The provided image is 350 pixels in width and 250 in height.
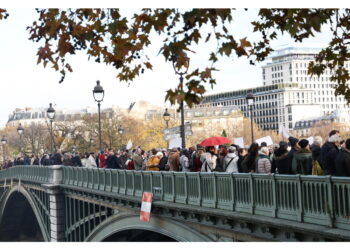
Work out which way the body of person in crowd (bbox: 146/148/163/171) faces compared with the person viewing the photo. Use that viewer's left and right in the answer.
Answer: facing away from the viewer and to the left of the viewer

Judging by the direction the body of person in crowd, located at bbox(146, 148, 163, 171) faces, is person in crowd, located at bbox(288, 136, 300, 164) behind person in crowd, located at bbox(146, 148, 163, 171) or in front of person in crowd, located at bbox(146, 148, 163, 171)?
behind

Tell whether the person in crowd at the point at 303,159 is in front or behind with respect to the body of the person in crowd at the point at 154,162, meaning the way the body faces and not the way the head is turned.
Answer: behind

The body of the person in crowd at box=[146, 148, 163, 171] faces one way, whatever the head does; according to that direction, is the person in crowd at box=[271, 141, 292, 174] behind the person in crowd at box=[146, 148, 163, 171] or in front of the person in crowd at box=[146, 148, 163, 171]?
behind

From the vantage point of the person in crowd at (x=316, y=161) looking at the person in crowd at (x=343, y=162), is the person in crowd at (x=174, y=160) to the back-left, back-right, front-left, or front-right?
back-right
